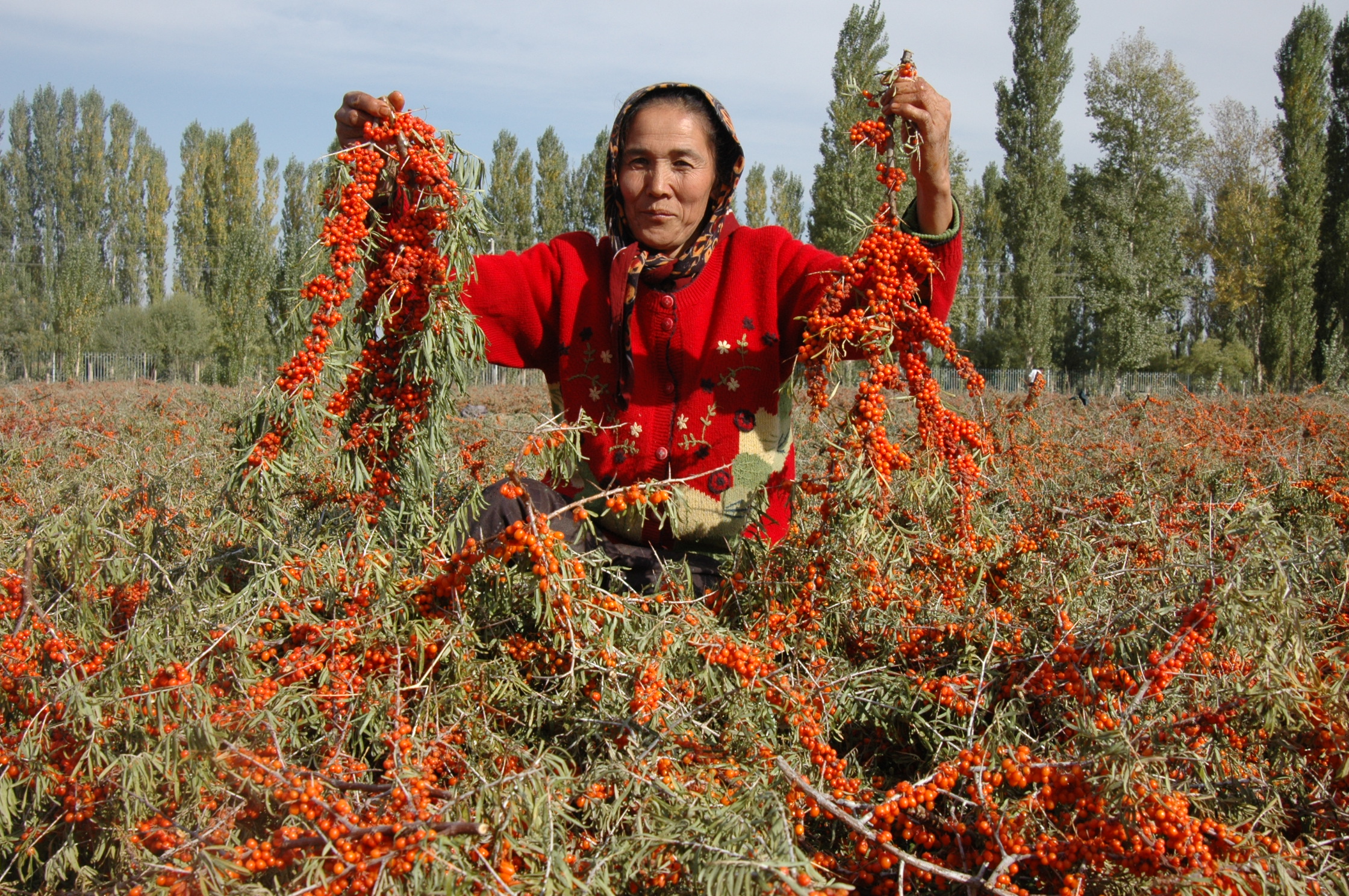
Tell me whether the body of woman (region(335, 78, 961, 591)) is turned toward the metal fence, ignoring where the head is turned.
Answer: no

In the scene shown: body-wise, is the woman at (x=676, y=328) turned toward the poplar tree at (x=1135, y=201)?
no

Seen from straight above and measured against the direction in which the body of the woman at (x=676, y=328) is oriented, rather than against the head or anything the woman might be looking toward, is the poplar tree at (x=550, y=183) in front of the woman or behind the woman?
behind

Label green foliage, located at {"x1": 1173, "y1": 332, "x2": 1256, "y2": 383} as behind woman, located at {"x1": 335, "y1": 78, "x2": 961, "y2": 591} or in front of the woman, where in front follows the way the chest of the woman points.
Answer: behind

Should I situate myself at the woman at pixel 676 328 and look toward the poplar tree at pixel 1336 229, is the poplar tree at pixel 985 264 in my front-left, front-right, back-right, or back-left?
front-left

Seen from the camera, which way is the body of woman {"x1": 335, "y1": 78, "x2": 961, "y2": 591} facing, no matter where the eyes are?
toward the camera

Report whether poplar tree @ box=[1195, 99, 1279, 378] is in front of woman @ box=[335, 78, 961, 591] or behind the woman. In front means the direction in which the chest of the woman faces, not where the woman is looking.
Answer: behind

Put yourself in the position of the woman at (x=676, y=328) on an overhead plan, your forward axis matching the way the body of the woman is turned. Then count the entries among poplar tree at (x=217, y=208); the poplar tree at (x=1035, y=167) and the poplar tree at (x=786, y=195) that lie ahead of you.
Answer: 0

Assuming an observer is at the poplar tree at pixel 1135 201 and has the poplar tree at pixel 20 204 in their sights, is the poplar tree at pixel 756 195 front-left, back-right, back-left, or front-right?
front-right

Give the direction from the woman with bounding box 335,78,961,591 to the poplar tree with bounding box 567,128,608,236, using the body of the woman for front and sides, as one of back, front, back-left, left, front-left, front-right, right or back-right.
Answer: back

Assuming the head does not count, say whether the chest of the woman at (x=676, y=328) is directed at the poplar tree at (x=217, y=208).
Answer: no

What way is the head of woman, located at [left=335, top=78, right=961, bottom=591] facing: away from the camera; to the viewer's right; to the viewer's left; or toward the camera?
toward the camera

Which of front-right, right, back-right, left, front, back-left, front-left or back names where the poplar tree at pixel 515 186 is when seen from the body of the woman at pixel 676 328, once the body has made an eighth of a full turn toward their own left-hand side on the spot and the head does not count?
back-left

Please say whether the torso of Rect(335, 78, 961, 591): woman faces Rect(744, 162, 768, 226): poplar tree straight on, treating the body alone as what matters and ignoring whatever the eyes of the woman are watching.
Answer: no
